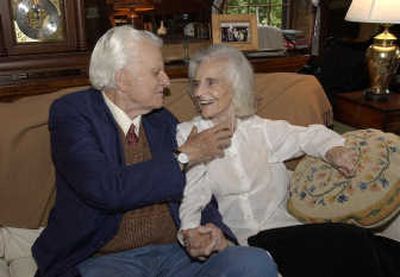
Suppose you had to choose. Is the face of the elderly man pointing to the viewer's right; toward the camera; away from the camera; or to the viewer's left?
to the viewer's right

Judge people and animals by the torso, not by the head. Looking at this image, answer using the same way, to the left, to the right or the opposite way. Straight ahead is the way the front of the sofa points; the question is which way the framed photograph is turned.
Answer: the same way

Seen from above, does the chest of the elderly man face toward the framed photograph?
no

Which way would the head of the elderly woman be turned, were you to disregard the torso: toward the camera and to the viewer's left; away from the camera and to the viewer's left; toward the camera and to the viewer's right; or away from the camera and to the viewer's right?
toward the camera and to the viewer's left

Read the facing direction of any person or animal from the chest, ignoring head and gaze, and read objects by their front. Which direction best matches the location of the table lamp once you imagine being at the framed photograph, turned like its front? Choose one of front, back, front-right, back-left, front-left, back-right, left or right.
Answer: back-left

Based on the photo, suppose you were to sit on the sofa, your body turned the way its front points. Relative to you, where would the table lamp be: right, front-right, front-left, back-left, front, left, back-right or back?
back-left

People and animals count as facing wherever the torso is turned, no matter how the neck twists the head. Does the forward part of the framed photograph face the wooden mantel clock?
no

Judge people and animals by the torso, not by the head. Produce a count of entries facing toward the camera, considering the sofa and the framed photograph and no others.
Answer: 2

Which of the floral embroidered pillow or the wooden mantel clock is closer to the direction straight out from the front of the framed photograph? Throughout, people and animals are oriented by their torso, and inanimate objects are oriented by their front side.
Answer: the floral embroidered pillow

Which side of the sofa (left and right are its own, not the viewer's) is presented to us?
front

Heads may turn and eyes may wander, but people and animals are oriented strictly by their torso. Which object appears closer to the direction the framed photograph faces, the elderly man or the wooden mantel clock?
the elderly man

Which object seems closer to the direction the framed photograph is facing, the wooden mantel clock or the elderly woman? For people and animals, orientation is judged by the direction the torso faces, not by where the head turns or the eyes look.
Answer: the elderly woman

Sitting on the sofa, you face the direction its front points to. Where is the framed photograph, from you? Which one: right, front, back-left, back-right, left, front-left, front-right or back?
back-left

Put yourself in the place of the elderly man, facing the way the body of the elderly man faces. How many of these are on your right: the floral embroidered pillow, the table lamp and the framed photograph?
0

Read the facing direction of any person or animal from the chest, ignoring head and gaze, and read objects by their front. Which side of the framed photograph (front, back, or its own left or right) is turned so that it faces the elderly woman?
front

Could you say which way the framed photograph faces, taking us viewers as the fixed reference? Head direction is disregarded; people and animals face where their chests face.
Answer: facing the viewer

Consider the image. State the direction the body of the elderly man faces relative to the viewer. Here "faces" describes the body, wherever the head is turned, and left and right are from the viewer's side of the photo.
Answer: facing the viewer and to the right of the viewer
